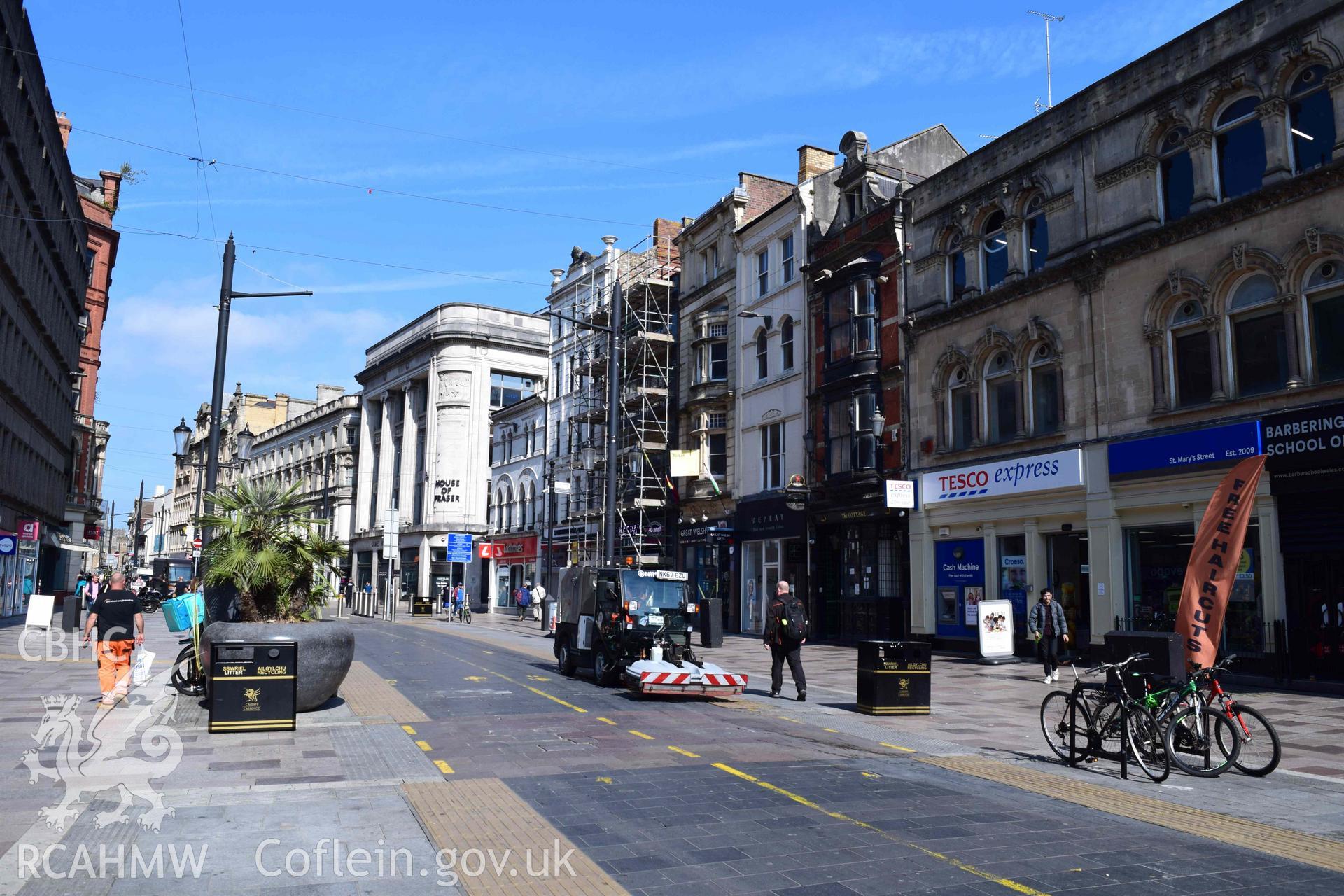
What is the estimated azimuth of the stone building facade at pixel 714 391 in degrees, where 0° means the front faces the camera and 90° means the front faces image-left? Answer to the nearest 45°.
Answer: approximately 45°

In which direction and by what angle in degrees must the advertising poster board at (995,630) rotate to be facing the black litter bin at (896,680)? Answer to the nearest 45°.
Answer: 0° — it already faces it

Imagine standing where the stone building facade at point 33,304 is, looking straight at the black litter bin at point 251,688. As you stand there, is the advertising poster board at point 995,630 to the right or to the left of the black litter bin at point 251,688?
left
